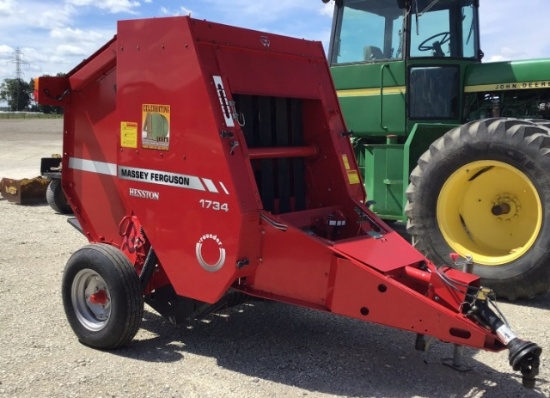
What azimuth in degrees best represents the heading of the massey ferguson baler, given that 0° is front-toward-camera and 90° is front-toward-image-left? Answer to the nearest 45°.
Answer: approximately 315°

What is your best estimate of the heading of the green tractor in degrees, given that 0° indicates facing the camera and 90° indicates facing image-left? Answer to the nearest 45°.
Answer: approximately 270°

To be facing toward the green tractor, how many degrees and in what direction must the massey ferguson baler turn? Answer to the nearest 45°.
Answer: approximately 90° to its left

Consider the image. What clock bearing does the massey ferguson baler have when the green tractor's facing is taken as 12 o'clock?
The massey ferguson baler is roughly at 4 o'clock from the green tractor.
